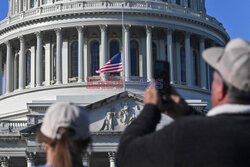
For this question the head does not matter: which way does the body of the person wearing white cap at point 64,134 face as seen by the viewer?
away from the camera

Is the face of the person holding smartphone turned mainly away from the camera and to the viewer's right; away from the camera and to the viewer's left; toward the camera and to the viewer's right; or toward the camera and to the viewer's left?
away from the camera and to the viewer's left

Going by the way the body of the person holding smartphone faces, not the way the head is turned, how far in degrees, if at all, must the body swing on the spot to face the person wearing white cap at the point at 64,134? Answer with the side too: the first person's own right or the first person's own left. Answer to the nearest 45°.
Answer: approximately 45° to the first person's own left

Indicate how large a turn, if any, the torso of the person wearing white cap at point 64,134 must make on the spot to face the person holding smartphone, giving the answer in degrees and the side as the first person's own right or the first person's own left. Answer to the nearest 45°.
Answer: approximately 90° to the first person's own right

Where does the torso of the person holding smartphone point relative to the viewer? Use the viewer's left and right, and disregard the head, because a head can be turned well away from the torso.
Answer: facing away from the viewer and to the left of the viewer

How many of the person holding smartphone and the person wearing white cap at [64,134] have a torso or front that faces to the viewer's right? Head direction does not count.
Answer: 0
